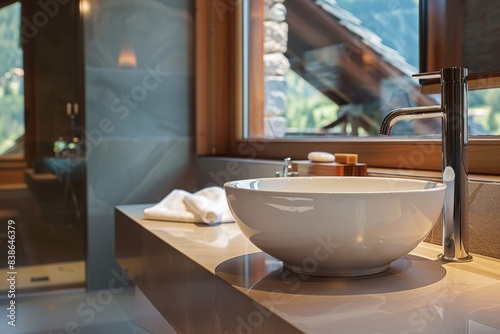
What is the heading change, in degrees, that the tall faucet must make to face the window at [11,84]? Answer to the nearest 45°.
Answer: approximately 45° to its right

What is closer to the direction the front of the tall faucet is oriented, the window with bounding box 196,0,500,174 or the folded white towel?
the folded white towel

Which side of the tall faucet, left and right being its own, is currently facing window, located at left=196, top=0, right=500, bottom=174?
right

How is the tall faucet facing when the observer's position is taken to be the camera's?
facing to the left of the viewer

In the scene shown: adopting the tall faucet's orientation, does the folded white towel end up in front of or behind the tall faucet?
in front

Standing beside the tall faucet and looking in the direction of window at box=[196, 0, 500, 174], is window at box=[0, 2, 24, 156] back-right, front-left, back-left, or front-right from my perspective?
front-left
